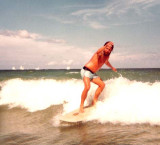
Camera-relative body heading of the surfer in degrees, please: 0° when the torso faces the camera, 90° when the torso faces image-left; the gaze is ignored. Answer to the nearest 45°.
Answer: approximately 315°

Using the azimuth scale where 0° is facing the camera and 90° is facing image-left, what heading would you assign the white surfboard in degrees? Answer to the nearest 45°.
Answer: approximately 45°
